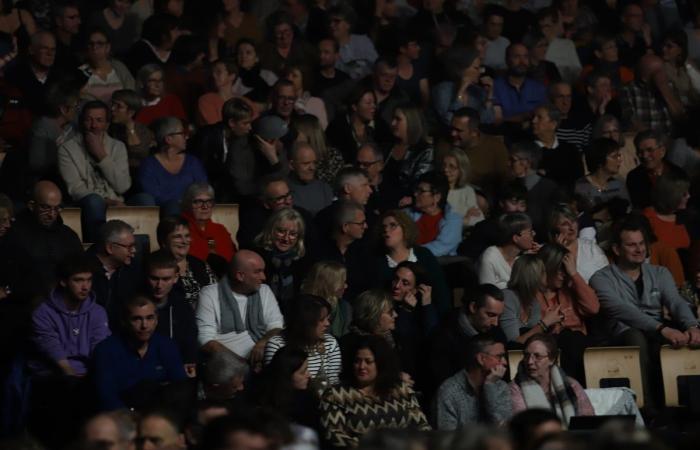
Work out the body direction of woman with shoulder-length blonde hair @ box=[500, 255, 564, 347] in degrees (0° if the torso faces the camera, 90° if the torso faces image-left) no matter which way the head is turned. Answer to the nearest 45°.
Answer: approximately 315°

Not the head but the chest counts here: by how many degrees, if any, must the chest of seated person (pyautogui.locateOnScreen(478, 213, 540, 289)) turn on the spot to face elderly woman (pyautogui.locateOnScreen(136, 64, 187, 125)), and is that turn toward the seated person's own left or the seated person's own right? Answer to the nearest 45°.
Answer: approximately 180°

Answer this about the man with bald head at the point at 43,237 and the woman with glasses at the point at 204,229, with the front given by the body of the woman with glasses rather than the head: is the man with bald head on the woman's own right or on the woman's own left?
on the woman's own right

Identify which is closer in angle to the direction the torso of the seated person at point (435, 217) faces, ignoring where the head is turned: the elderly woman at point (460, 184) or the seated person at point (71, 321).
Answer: the seated person

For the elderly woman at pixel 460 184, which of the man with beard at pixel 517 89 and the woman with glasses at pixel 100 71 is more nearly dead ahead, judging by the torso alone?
the woman with glasses

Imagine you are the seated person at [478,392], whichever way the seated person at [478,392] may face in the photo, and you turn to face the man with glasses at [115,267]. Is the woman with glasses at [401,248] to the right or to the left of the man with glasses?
right
